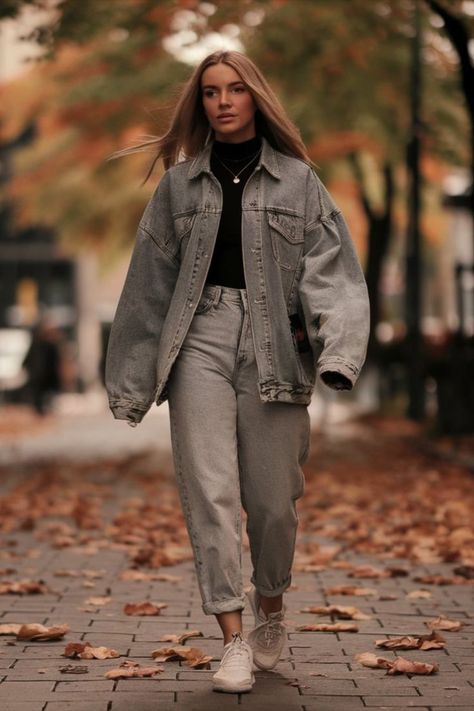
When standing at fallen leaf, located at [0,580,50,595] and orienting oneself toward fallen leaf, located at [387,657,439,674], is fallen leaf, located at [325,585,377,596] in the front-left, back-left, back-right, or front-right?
front-left

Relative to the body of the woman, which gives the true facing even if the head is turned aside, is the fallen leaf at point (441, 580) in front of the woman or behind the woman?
behind

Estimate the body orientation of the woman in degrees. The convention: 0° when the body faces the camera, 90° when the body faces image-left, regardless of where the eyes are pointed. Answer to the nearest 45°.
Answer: approximately 0°

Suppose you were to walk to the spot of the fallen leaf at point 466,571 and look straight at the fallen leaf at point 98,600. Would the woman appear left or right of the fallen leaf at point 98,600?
left
